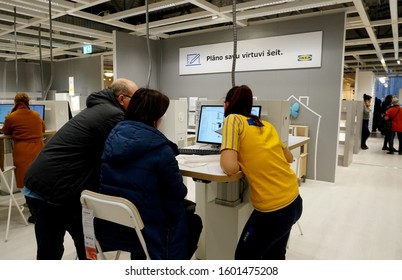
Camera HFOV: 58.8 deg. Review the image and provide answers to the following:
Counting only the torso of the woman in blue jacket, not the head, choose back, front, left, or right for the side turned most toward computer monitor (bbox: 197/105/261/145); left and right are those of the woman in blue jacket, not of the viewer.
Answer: front

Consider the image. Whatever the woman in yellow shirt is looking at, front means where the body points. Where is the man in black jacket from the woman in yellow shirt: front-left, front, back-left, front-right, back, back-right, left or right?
front-left

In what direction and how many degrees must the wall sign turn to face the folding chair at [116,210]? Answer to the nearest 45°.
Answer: approximately 45° to its left

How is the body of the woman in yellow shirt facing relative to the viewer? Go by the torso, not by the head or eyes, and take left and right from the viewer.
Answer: facing away from the viewer and to the left of the viewer

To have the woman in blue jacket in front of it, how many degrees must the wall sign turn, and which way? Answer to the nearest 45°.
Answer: approximately 45° to its left

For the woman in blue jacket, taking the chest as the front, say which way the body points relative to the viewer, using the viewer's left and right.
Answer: facing away from the viewer and to the right of the viewer

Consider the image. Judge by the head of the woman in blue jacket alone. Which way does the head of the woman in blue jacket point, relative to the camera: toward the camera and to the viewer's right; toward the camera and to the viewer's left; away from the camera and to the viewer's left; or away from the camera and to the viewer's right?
away from the camera and to the viewer's right

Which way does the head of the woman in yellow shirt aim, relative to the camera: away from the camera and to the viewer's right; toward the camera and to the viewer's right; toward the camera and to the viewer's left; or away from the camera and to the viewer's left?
away from the camera and to the viewer's left

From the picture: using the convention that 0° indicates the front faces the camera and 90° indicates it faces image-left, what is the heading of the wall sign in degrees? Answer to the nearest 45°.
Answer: approximately 45°

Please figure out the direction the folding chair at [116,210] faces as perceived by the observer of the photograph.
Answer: facing away from the viewer and to the right of the viewer

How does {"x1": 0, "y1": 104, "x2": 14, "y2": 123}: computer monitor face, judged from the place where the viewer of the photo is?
facing the viewer

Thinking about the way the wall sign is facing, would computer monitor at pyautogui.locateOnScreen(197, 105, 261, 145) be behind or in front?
in front

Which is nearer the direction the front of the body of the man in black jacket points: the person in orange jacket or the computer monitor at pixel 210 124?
the computer monitor

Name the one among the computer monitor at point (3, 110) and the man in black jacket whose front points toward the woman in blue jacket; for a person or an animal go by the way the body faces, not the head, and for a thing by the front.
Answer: the computer monitor
